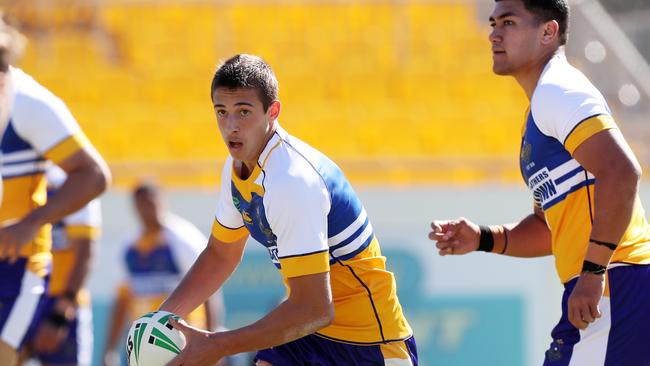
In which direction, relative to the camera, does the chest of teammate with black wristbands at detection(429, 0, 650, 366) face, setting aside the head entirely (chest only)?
to the viewer's left

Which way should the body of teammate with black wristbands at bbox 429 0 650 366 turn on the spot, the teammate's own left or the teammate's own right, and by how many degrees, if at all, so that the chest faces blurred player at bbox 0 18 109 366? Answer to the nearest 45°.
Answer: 0° — they already face them

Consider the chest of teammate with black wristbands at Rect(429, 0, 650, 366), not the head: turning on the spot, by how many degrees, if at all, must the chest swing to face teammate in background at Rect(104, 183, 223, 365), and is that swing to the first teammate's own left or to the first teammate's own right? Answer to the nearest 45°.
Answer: approximately 45° to the first teammate's own right

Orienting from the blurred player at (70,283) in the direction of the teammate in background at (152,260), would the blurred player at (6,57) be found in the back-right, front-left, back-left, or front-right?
back-right

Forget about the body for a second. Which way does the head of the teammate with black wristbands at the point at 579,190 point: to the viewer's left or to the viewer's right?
to the viewer's left

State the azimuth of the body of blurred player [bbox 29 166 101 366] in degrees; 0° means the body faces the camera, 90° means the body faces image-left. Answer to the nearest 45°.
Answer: approximately 45°

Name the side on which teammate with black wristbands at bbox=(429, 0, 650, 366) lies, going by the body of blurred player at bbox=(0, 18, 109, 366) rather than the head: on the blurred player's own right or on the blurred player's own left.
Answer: on the blurred player's own left
